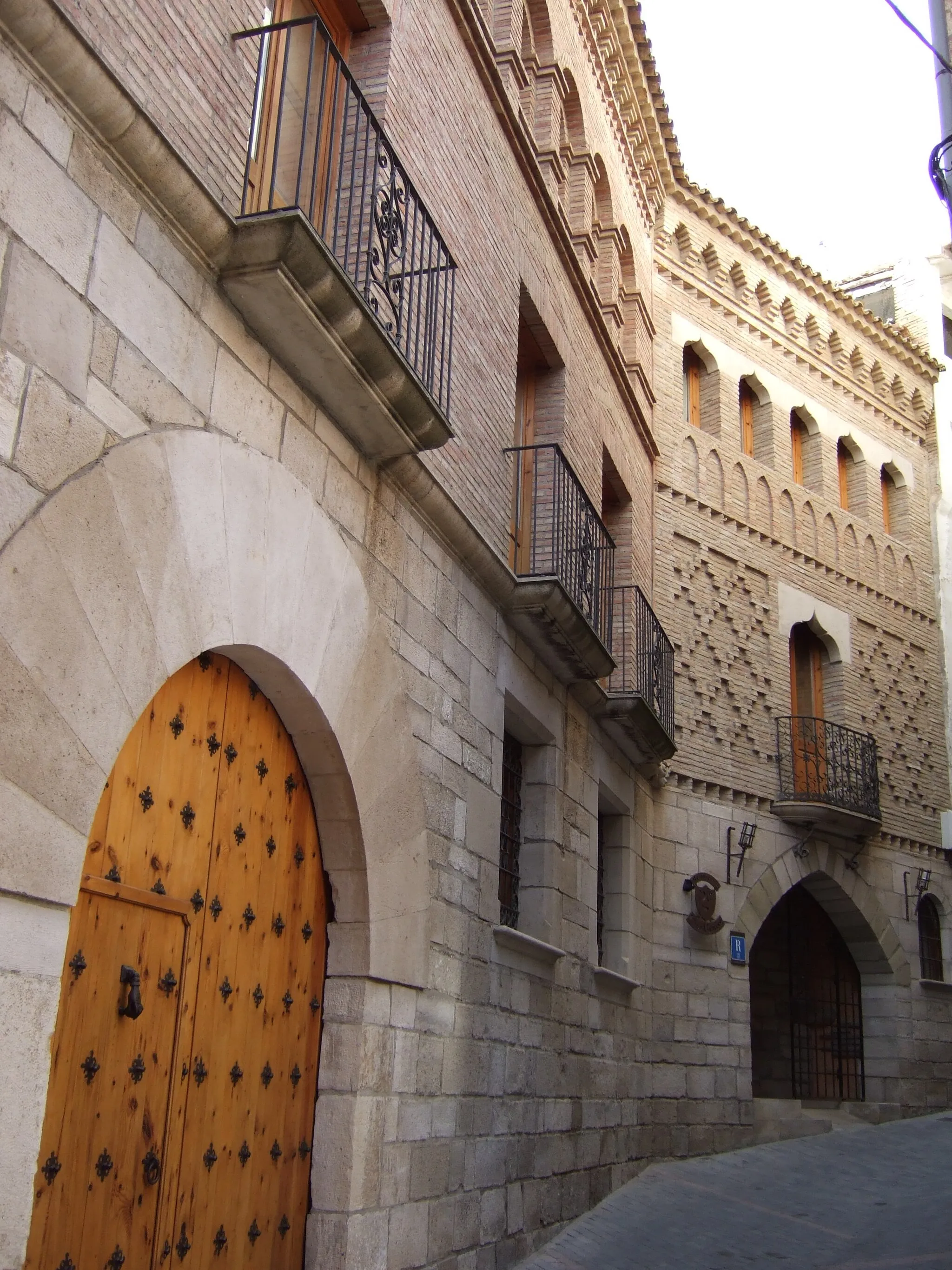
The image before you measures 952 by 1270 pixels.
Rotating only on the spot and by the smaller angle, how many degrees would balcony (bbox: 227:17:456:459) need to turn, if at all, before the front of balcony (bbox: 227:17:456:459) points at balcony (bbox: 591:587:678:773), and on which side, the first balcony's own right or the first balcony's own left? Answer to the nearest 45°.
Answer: approximately 90° to the first balcony's own left

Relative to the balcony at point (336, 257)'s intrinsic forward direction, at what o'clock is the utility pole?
The utility pole is roughly at 10 o'clock from the balcony.

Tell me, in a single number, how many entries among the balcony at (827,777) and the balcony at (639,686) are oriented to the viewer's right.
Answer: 1

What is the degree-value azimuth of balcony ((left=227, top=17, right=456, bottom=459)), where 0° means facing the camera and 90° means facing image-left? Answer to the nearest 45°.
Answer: approximately 315°

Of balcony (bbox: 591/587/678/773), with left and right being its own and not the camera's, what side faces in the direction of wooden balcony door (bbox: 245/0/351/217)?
right

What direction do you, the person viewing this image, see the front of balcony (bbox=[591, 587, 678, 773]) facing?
facing to the right of the viewer

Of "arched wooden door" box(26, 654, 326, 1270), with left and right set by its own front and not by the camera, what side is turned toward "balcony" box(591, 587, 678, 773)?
left

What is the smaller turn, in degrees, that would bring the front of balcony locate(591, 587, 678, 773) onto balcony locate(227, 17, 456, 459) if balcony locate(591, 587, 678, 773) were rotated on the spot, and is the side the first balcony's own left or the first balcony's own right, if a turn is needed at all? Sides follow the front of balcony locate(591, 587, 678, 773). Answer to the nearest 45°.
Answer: approximately 90° to the first balcony's own right
